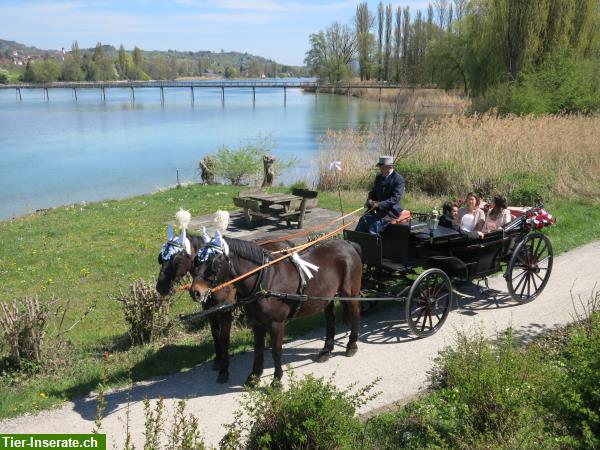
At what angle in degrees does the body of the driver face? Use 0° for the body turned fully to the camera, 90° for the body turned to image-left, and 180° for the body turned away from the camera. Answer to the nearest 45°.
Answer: approximately 45°

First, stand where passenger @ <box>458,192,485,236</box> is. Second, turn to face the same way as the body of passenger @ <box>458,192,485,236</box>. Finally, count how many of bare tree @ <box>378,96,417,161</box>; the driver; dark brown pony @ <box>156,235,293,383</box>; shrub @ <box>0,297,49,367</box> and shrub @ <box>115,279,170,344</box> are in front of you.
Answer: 4

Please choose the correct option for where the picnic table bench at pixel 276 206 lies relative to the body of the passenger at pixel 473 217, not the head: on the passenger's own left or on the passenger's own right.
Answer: on the passenger's own right

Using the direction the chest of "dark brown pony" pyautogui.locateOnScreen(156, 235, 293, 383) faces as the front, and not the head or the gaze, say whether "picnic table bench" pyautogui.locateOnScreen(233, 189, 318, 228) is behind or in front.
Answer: behind

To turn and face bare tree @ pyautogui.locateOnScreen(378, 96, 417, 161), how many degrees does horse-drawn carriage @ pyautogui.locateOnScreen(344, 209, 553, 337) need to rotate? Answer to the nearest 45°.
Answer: approximately 135° to its right

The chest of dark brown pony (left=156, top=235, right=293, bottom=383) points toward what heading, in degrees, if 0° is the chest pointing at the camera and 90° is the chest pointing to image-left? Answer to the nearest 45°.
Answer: approximately 45°

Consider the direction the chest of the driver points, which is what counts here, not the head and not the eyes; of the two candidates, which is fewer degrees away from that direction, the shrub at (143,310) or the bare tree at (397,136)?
the shrub

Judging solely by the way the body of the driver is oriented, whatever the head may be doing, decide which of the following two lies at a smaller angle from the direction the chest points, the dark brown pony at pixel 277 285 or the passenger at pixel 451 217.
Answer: the dark brown pony
